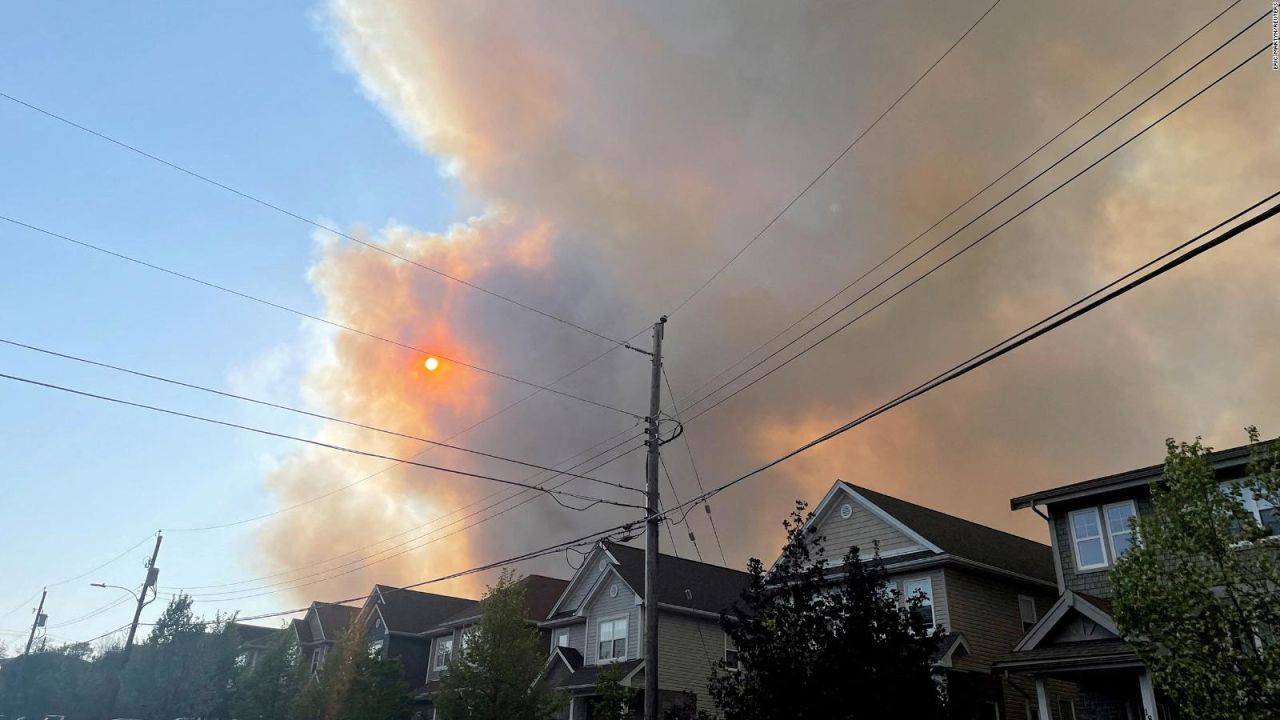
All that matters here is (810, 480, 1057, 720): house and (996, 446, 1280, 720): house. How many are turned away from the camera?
0

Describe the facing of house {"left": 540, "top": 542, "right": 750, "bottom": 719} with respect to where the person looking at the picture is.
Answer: facing the viewer and to the left of the viewer

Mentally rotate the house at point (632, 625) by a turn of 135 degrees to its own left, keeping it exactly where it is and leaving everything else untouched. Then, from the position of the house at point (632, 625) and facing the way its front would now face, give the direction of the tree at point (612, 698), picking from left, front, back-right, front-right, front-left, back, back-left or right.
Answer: right

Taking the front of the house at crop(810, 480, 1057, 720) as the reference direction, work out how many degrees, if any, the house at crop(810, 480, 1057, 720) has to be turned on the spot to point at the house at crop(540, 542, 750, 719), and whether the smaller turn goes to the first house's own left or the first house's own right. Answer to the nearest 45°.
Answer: approximately 90° to the first house's own right

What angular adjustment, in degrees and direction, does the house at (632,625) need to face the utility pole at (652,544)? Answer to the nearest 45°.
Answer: approximately 45° to its left

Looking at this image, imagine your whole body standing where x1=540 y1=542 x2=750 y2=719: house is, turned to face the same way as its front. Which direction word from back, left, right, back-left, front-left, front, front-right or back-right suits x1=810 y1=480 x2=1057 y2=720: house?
left

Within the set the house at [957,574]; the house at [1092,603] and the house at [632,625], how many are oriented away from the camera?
0

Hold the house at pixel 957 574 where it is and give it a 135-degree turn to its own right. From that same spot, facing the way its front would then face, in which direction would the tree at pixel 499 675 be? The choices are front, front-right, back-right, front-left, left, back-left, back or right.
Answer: left

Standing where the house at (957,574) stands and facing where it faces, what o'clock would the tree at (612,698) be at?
The tree is roughly at 1 o'clock from the house.

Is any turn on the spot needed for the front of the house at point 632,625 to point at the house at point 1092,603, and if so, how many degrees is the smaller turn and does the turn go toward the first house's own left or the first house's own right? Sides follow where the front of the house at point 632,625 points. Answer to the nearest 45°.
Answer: approximately 90° to the first house's own left

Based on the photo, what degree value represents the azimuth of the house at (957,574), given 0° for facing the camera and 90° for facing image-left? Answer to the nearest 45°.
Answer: approximately 45°

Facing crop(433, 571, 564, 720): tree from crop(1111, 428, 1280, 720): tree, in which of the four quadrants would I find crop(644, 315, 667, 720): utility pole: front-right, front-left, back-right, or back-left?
front-left

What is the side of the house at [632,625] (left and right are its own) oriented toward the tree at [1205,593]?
left

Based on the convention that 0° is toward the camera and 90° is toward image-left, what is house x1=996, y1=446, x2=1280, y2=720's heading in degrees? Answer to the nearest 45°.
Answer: approximately 45°

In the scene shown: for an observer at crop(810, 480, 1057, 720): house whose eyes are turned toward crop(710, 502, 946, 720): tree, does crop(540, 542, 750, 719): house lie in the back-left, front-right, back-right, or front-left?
back-right

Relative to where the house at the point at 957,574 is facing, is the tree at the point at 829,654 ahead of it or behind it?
ahead
